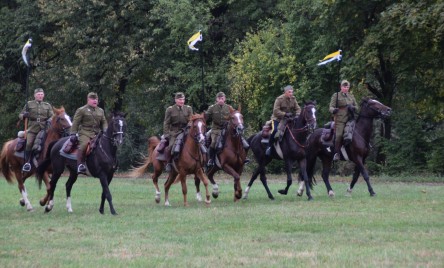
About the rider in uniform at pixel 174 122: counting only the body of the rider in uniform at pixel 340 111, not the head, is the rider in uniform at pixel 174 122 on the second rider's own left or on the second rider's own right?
on the second rider's own right

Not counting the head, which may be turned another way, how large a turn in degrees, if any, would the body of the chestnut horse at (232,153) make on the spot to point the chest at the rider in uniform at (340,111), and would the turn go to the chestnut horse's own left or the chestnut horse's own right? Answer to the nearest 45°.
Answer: approximately 45° to the chestnut horse's own left

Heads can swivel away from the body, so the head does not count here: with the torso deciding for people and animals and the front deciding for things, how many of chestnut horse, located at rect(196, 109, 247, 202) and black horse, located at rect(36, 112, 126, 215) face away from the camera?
0

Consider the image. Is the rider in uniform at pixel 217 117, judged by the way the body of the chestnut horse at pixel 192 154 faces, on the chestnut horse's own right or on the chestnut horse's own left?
on the chestnut horse's own left

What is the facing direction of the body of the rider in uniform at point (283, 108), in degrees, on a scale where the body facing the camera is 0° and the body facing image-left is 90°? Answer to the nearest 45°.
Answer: approximately 315°

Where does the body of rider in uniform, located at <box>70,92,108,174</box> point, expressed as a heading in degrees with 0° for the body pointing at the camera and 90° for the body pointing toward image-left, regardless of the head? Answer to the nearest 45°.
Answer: approximately 315°

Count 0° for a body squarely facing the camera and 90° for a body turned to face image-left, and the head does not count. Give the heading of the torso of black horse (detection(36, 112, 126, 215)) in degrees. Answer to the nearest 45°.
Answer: approximately 315°

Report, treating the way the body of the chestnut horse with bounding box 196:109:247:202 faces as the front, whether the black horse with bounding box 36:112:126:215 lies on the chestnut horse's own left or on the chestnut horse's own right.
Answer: on the chestnut horse's own right

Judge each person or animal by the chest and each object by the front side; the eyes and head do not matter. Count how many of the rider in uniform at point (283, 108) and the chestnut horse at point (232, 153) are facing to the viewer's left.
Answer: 0

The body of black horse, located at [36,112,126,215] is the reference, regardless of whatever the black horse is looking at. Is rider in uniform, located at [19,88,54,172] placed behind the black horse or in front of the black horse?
behind

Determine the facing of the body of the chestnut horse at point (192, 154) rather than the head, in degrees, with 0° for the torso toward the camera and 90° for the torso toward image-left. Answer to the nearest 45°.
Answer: approximately 315°

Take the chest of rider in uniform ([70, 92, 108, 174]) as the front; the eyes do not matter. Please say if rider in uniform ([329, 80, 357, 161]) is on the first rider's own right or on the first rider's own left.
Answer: on the first rider's own left

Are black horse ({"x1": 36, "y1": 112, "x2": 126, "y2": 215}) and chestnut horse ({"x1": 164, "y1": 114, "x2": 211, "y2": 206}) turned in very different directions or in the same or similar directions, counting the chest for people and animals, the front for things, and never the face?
same or similar directions

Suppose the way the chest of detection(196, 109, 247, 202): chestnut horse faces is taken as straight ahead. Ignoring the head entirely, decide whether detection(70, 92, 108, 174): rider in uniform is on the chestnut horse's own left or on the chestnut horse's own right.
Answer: on the chestnut horse's own right

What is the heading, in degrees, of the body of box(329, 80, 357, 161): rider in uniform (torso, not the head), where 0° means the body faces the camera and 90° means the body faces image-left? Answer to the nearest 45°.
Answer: approximately 315°
